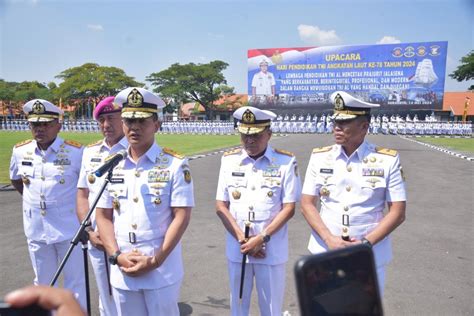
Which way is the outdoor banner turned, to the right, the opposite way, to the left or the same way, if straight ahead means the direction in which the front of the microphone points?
the opposite way

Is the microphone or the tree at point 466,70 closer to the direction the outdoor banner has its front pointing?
the microphone

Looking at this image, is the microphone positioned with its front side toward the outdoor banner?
yes

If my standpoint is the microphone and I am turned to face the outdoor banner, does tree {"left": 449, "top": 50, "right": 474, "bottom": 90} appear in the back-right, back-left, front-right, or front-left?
front-right

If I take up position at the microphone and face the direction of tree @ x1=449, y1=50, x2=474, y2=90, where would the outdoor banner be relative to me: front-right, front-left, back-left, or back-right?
front-left

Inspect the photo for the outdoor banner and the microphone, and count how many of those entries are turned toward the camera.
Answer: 1

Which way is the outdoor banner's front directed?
toward the camera

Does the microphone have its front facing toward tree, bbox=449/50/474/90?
yes

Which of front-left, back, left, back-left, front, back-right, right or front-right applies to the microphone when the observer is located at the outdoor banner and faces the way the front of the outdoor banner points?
front

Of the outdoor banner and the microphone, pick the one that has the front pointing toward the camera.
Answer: the outdoor banner

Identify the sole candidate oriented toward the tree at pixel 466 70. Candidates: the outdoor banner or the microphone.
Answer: the microphone

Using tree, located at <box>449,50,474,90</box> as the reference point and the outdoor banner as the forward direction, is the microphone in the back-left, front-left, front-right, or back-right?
front-left

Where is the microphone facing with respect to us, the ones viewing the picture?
facing away from the viewer and to the right of the viewer
